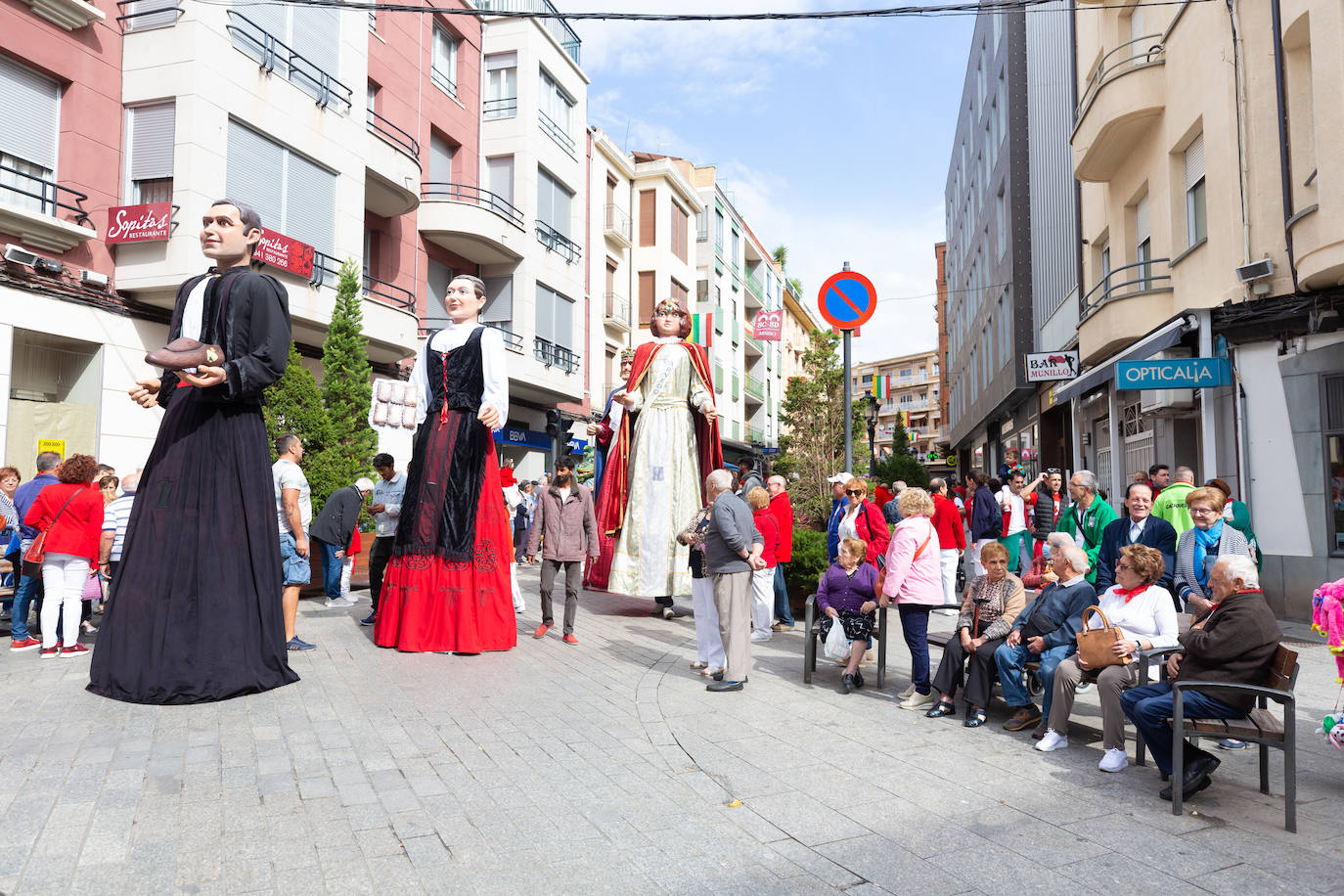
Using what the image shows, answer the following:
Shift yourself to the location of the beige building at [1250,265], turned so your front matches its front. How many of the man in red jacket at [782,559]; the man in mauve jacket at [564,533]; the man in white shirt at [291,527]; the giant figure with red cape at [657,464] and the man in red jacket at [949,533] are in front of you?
5

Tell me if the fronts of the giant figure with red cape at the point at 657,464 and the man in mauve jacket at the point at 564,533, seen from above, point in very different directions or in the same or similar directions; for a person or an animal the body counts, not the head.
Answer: same or similar directions

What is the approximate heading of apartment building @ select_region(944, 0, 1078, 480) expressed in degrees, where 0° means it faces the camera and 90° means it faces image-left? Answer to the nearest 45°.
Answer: approximately 90°

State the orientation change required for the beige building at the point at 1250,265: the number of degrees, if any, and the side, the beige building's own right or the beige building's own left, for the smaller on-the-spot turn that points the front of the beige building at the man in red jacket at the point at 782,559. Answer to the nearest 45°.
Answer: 0° — it already faces them

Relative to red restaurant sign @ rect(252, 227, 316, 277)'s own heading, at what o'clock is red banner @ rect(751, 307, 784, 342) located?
red banner @ rect(751, 307, 784, 342) is roughly at 10 o'clock from red restaurant sign @ rect(252, 227, 316, 277).

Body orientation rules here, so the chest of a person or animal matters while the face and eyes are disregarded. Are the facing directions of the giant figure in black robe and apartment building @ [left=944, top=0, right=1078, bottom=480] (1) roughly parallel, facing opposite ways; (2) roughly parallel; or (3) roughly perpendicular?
roughly perpendicular

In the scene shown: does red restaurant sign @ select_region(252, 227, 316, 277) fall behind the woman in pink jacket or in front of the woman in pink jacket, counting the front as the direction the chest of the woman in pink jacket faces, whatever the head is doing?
in front

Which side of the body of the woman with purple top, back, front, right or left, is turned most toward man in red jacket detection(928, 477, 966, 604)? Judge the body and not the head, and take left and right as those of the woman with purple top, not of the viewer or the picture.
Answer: back

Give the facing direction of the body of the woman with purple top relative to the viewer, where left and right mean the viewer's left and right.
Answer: facing the viewer

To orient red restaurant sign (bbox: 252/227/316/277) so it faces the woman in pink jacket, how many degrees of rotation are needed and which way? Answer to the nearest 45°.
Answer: approximately 45° to its right

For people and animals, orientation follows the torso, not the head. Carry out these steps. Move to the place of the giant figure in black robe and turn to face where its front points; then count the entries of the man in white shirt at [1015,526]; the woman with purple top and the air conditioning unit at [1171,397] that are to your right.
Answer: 0

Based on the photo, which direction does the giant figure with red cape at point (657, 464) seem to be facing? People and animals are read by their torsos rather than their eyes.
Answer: toward the camera
